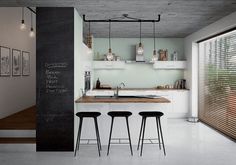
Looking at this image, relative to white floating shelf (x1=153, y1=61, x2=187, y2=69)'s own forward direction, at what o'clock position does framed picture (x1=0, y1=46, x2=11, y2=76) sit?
The framed picture is roughly at 2 o'clock from the white floating shelf.

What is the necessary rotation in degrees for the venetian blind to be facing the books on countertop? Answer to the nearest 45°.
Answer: approximately 90° to its right

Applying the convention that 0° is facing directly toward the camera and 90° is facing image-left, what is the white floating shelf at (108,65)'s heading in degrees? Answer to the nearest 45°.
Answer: approximately 0°

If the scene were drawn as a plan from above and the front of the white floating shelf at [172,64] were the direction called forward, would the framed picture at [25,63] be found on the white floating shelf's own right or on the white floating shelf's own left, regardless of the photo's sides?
on the white floating shelf's own right

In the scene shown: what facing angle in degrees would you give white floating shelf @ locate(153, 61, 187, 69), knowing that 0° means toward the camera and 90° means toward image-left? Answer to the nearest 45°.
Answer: approximately 0°

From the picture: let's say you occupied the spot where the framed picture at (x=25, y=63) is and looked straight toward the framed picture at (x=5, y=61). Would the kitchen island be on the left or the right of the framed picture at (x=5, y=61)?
left

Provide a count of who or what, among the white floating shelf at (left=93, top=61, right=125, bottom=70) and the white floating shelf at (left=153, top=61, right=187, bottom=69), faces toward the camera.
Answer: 2

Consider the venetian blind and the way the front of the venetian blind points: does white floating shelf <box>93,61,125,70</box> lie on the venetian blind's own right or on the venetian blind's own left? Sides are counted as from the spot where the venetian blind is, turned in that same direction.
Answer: on the venetian blind's own right

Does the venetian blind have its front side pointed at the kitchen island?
yes

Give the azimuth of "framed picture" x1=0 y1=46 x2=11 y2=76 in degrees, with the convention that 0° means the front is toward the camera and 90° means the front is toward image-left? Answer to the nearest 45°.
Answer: approximately 315°

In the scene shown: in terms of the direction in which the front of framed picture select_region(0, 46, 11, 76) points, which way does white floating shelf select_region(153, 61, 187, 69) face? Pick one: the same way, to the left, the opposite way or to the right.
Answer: to the right

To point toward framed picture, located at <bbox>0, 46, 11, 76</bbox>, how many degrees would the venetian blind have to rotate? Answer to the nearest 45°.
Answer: approximately 45° to its right
